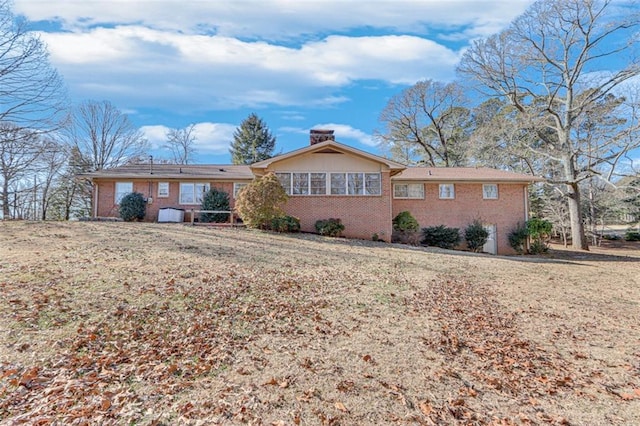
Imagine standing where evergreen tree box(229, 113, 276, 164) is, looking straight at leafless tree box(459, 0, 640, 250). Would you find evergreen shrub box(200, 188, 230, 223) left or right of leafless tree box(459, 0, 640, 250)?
right

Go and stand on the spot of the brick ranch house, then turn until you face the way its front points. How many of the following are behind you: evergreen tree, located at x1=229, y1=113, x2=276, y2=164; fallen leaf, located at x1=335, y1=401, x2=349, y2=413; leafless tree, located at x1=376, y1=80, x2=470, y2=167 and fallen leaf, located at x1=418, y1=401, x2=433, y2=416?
2

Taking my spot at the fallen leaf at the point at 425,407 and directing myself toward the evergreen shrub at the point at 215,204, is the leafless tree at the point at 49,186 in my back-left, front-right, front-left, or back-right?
front-left

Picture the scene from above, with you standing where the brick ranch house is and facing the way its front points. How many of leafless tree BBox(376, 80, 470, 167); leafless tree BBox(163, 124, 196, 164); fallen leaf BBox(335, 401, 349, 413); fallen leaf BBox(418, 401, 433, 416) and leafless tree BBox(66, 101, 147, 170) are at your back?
2

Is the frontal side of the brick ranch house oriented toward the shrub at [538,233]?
no

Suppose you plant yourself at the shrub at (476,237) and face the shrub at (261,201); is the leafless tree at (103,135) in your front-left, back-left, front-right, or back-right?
front-right

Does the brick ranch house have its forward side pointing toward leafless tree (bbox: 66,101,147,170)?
no
